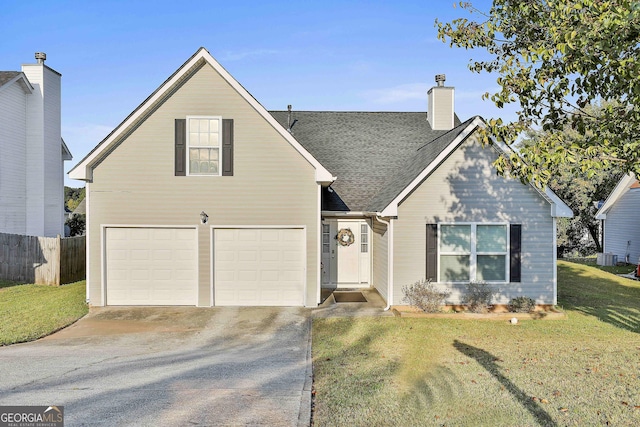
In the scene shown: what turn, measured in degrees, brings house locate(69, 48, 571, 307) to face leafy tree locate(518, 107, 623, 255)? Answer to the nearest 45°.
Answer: approximately 135° to its left

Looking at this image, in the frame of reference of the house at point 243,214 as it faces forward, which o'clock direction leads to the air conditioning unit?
The air conditioning unit is roughly at 8 o'clock from the house.

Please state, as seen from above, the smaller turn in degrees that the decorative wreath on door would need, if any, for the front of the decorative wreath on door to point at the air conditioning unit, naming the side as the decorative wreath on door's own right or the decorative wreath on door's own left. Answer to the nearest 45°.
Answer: approximately 135° to the decorative wreath on door's own left

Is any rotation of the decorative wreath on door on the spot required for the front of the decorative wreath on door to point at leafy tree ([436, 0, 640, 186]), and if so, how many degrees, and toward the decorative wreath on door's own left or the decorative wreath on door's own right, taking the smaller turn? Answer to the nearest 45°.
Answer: approximately 45° to the decorative wreath on door's own left

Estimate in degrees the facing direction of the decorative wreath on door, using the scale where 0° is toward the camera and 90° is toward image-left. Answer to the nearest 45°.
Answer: approximately 0°

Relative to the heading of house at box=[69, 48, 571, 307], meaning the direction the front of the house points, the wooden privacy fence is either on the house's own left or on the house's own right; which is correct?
on the house's own right

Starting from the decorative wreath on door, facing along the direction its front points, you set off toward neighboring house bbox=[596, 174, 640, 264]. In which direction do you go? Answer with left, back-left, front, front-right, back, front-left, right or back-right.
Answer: back-left

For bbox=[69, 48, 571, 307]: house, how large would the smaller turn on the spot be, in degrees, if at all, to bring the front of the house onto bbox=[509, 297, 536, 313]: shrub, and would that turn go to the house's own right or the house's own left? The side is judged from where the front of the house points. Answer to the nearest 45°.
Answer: approximately 90° to the house's own left

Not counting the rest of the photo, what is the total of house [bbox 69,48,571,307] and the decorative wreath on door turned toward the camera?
2

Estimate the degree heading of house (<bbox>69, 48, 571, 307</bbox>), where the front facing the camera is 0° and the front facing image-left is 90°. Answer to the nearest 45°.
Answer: approximately 0°
